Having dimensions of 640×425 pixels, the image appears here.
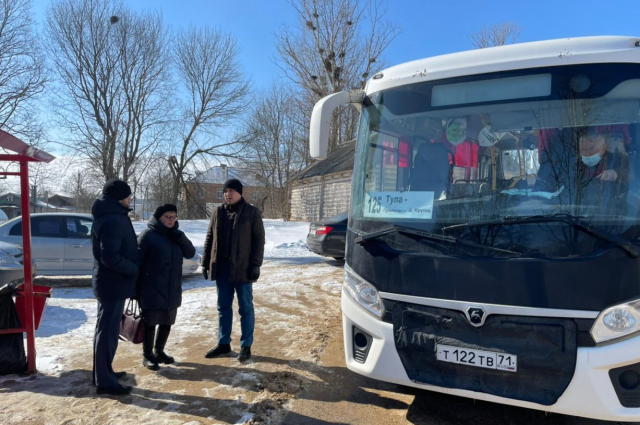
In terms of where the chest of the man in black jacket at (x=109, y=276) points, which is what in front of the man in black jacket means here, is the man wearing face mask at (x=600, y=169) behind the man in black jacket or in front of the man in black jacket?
in front

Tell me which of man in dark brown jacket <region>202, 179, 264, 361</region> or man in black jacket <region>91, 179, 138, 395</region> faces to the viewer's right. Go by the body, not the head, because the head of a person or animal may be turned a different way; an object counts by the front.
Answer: man in black jacket <region>91, 179, 138, 395</region>

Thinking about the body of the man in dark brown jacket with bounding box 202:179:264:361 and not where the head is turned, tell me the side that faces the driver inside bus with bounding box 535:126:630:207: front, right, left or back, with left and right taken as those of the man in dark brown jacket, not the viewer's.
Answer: left

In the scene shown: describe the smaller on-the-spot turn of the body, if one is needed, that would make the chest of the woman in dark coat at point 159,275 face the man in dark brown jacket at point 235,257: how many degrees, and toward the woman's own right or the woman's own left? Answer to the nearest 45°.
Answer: approximately 45° to the woman's own left

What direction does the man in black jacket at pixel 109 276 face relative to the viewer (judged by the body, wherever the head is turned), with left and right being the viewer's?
facing to the right of the viewer

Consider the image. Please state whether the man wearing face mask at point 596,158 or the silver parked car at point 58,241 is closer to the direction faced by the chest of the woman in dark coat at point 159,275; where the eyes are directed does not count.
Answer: the man wearing face mask
